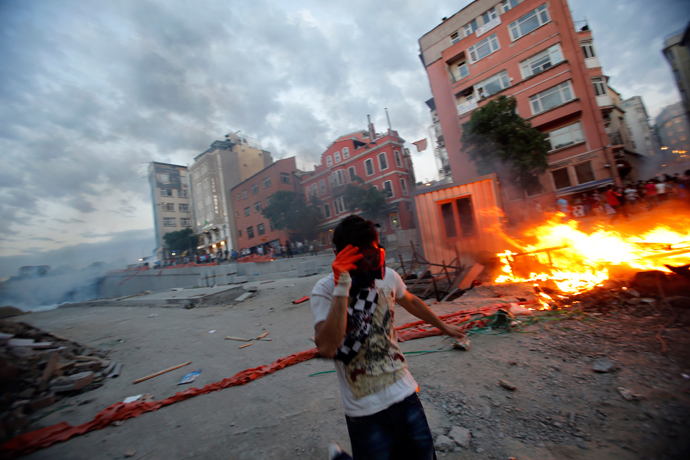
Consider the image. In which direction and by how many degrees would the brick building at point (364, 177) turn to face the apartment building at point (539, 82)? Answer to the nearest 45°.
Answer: approximately 90° to its left

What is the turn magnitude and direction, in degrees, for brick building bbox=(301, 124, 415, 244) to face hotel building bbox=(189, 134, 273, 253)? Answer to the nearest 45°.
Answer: approximately 45° to its right

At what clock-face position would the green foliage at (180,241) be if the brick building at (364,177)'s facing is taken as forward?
The green foliage is roughly at 2 o'clock from the brick building.

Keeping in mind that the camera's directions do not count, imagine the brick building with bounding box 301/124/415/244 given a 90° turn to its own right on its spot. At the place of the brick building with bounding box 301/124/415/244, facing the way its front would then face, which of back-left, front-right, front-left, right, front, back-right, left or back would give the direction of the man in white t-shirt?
back-left

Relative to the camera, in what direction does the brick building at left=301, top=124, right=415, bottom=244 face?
facing the viewer and to the left of the viewer

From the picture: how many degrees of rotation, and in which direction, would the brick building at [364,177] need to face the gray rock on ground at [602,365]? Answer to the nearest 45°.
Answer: approximately 45° to its left

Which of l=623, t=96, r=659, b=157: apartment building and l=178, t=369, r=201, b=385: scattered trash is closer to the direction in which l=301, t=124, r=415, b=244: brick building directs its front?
the scattered trash

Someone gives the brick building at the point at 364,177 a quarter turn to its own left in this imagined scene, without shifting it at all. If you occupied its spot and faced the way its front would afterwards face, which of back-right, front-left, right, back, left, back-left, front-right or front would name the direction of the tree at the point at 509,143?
front

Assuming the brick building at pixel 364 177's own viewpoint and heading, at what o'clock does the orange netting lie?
The orange netting is roughly at 11 o'clock from the brick building.

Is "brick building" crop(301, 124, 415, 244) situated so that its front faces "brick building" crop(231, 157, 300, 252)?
no

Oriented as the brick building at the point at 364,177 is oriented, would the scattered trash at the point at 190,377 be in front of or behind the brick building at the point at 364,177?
in front
